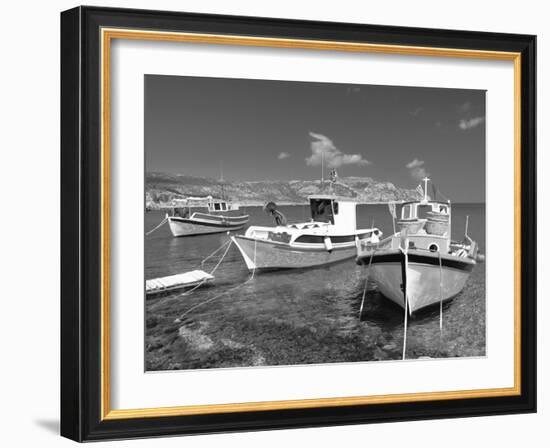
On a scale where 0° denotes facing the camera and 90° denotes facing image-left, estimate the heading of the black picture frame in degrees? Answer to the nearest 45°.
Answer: approximately 315°
